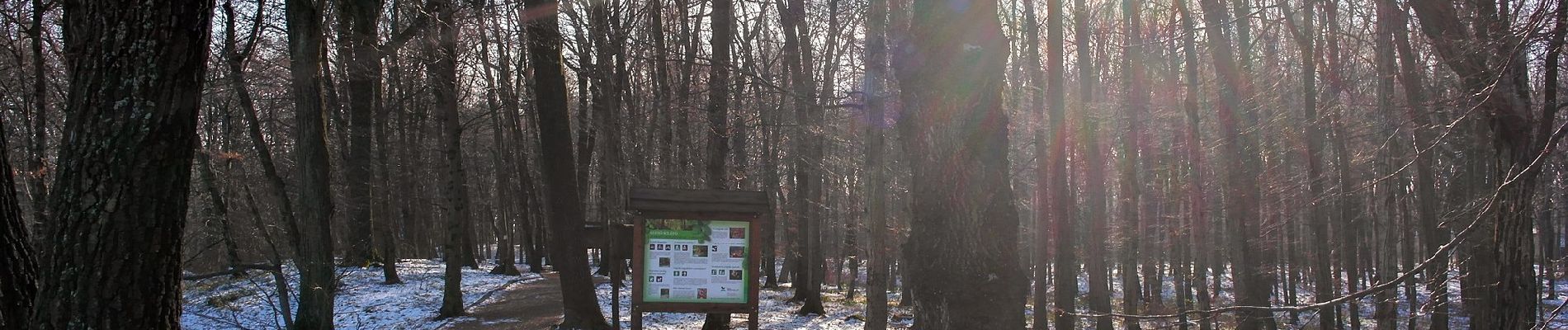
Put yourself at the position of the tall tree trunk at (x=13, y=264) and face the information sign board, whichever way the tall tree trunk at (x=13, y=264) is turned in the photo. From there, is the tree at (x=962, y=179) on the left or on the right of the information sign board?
right

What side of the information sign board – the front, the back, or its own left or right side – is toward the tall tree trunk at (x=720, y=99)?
back

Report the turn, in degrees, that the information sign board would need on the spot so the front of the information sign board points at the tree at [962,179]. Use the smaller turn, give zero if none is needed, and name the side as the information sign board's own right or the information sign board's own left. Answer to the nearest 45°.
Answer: approximately 45° to the information sign board's own left

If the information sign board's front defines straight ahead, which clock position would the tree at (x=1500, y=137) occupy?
The tree is roughly at 10 o'clock from the information sign board.

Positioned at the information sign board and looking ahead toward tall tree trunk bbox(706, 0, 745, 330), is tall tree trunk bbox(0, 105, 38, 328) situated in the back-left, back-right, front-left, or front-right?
back-left

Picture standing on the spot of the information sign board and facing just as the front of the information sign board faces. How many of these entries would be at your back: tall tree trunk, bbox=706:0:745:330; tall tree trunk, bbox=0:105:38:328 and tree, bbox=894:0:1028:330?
1

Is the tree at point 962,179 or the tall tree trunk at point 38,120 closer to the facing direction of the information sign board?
the tree

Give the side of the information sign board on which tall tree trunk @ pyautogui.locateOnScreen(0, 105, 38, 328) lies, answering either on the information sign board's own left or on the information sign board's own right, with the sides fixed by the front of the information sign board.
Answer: on the information sign board's own right

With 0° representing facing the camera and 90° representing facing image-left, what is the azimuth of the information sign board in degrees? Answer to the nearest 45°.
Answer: approximately 0°
